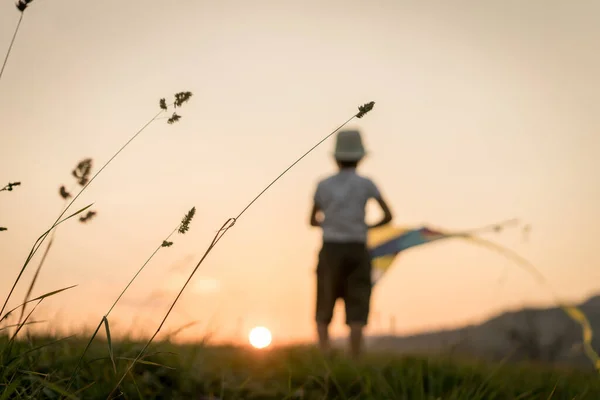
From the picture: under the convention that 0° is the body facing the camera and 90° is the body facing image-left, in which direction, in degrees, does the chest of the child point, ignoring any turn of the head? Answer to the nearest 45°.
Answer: approximately 180°
